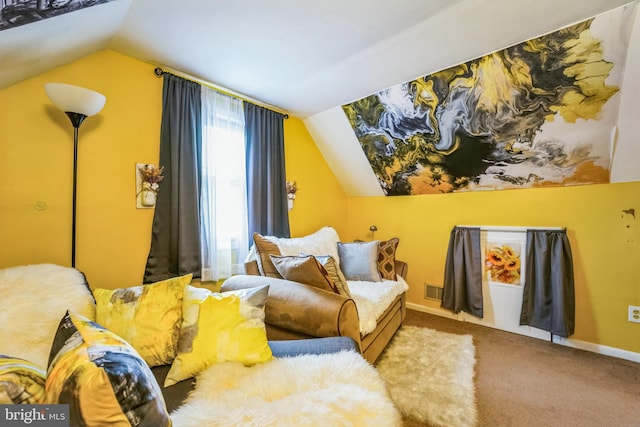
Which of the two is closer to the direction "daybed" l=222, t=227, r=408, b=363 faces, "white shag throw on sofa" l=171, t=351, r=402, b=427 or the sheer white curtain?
the white shag throw on sofa

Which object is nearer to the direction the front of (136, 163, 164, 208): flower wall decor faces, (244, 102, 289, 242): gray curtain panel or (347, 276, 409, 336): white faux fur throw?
the white faux fur throw

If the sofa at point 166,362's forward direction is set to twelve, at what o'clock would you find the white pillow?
The white pillow is roughly at 9 o'clock from the sofa.

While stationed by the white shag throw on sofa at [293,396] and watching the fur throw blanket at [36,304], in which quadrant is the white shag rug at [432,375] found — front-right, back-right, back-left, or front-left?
back-right

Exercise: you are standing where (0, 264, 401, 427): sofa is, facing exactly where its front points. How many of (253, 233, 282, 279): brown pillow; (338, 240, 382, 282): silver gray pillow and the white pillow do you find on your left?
3

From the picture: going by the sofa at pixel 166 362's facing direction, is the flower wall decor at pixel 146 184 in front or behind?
behind

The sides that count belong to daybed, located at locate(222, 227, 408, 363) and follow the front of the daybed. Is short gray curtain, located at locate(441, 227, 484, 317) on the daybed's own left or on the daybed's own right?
on the daybed's own left

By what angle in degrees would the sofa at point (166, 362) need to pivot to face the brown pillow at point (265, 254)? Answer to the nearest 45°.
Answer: approximately 90° to its left
